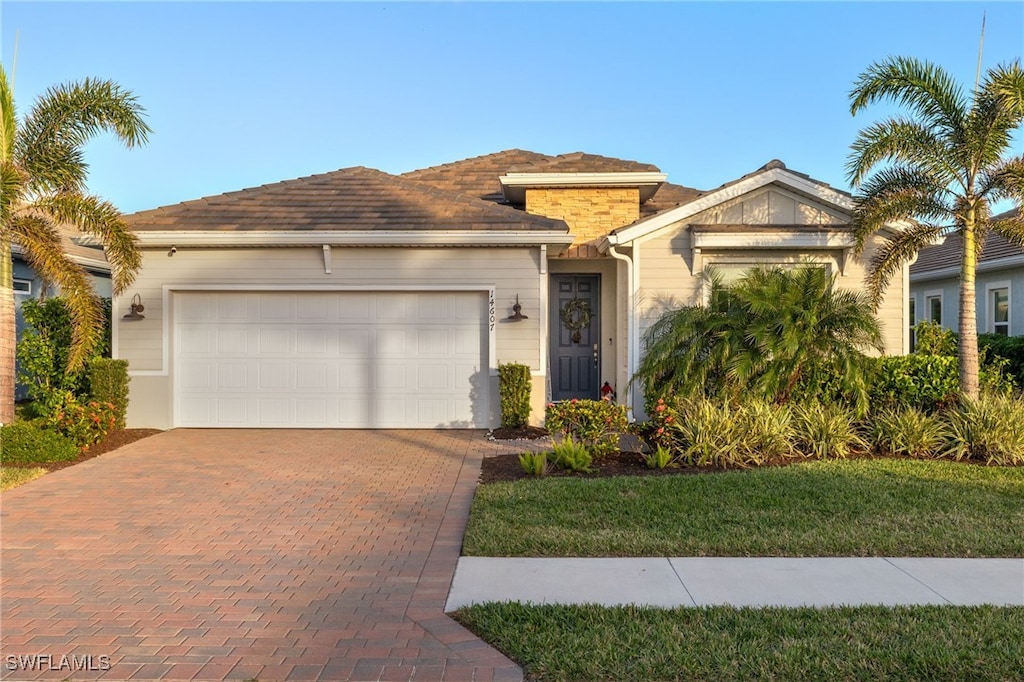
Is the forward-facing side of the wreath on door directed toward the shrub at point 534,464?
yes

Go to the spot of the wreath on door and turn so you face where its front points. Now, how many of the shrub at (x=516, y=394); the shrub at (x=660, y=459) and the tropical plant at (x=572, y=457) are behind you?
0

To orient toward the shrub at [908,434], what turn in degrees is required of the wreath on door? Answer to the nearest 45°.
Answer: approximately 45° to its left

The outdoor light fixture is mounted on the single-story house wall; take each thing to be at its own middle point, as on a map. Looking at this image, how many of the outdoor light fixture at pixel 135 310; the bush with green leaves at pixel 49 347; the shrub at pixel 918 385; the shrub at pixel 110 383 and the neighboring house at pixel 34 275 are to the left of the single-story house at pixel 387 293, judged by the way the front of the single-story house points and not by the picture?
1

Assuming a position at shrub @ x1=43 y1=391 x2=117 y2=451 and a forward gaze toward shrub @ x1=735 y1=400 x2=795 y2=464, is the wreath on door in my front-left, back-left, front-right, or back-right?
front-left

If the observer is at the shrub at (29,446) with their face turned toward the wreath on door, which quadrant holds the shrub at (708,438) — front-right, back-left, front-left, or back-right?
front-right

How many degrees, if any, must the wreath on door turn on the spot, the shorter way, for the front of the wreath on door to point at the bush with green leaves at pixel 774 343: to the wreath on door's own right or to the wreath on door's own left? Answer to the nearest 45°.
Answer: approximately 45° to the wreath on door's own left

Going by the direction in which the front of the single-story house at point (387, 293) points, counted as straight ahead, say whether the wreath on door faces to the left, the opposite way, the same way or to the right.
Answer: the same way

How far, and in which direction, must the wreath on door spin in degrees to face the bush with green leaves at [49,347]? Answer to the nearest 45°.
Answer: approximately 90° to its right

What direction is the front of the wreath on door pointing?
toward the camera

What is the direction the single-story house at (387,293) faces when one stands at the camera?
facing the viewer

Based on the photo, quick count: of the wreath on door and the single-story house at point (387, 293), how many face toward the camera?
2

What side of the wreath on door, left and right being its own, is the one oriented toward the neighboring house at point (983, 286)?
left

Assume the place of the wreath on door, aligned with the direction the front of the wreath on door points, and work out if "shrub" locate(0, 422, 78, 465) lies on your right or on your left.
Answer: on your right

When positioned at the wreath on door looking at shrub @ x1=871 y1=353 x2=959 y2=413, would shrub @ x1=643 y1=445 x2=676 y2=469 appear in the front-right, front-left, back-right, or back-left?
front-right
